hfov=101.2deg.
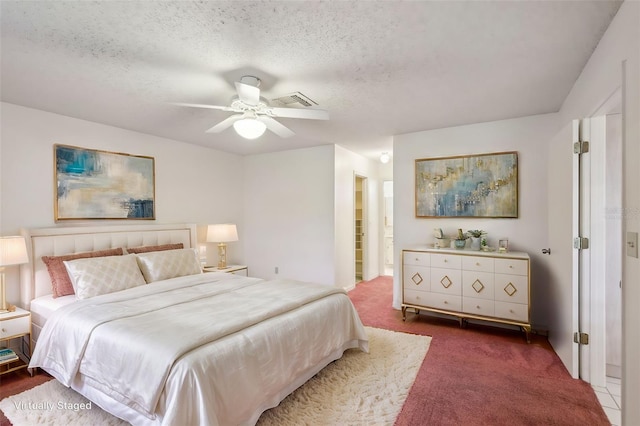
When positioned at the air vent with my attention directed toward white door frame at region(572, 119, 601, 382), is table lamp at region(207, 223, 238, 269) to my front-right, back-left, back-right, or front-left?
back-left

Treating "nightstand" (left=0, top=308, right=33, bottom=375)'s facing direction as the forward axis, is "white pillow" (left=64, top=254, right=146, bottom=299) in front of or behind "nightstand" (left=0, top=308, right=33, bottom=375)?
in front

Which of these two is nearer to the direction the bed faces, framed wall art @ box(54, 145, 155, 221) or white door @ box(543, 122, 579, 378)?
the white door

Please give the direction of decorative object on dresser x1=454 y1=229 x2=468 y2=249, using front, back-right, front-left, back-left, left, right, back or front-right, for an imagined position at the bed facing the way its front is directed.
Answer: front-left

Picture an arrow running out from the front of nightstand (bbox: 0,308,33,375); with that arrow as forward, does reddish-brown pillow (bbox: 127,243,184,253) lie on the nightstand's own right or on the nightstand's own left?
on the nightstand's own left

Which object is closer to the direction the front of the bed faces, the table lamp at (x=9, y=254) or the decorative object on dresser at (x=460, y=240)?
the decorative object on dresser

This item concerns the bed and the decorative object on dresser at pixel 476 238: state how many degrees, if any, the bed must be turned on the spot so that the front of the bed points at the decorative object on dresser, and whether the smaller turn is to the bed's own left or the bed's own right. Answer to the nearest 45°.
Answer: approximately 45° to the bed's own left

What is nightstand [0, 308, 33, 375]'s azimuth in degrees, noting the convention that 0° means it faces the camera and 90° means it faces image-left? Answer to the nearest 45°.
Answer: approximately 315°

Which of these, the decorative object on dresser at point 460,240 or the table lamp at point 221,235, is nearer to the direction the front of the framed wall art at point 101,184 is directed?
the decorative object on dresser

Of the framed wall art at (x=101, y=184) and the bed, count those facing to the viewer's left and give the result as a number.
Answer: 0

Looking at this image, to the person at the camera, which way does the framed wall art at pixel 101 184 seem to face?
facing the viewer and to the right of the viewer
